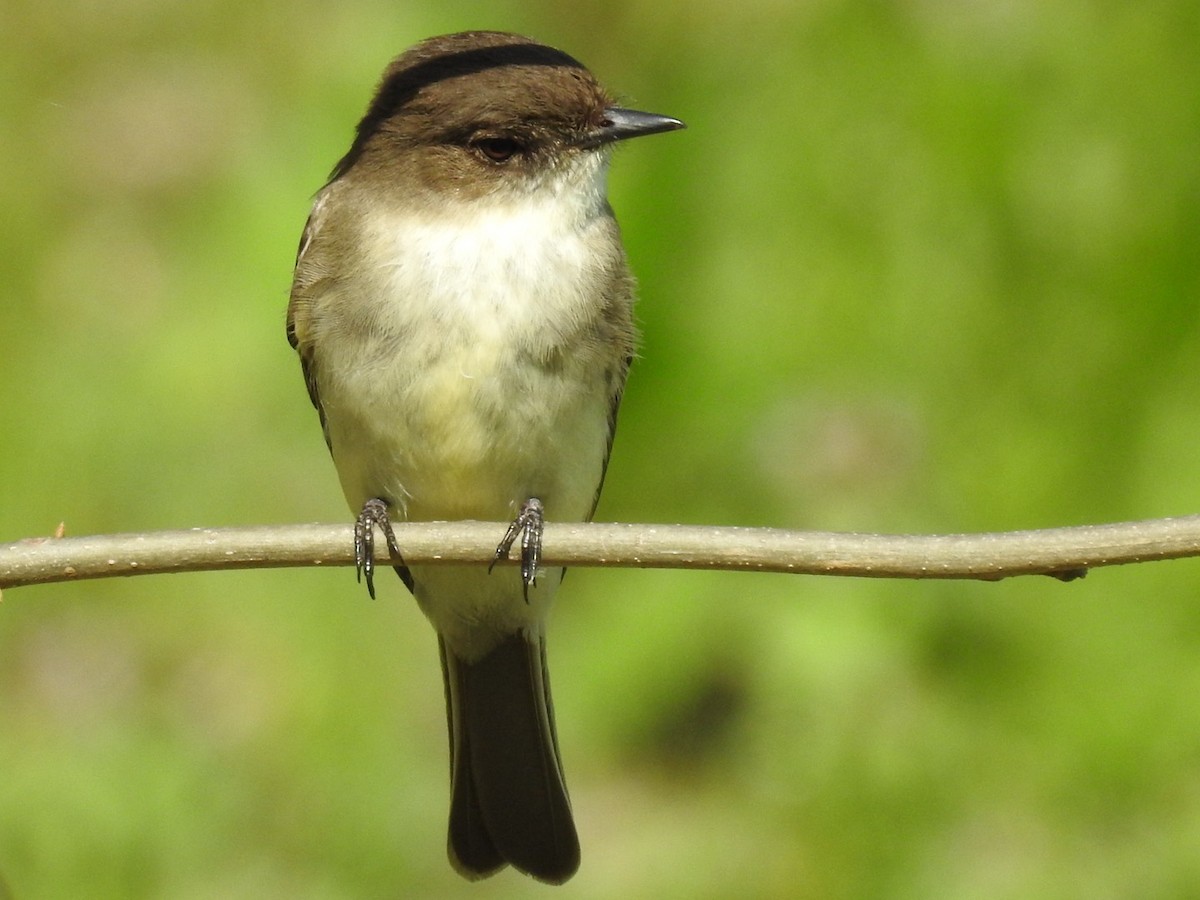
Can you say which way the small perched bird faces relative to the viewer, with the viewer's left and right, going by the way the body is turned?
facing the viewer
